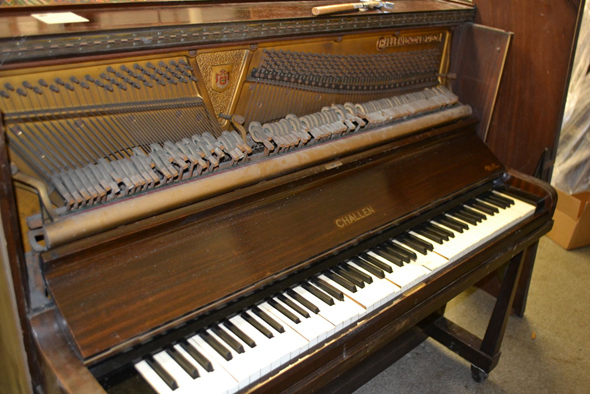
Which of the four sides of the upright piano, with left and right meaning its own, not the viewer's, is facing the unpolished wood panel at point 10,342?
right

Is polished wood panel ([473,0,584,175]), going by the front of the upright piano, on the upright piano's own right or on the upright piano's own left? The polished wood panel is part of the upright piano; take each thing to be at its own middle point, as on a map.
on the upright piano's own left

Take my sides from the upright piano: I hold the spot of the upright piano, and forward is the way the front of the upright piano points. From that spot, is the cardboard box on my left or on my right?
on my left

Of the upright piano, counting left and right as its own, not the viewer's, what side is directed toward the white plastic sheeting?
left
